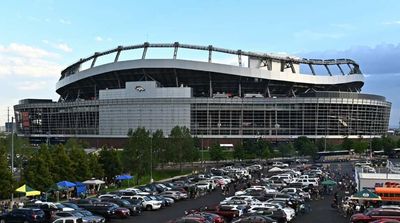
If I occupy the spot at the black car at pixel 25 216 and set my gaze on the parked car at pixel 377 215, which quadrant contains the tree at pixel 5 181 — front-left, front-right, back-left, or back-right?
back-left

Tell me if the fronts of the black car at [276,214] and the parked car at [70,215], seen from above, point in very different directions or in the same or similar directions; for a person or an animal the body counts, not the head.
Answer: very different directions

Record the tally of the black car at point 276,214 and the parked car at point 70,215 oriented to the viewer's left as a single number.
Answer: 1
